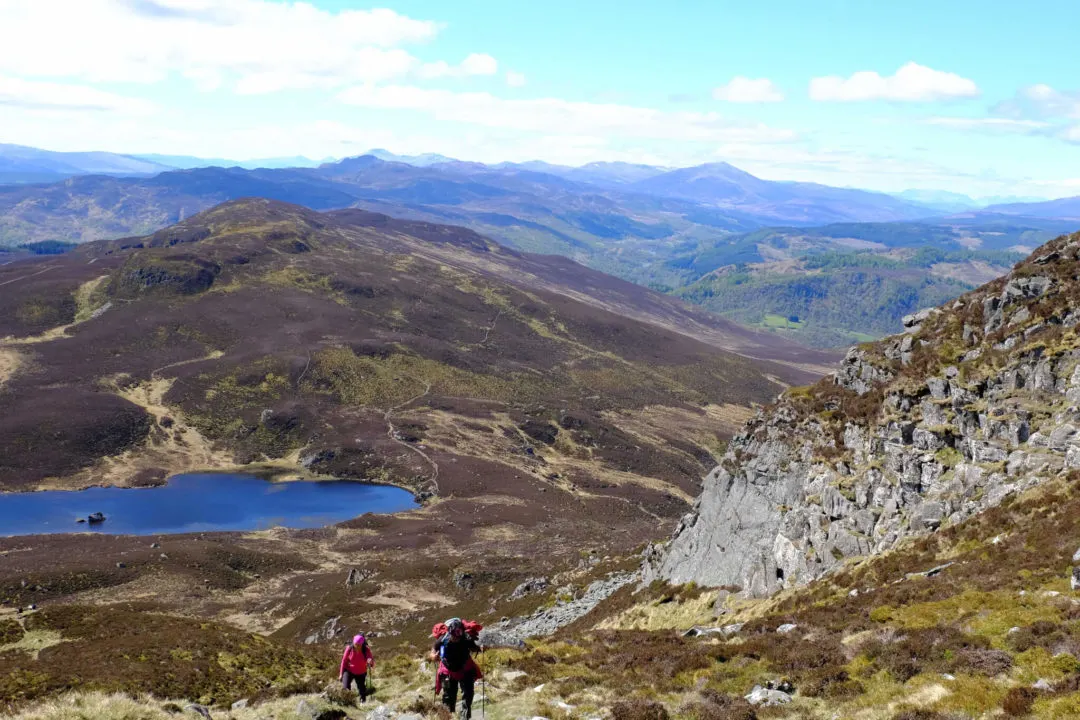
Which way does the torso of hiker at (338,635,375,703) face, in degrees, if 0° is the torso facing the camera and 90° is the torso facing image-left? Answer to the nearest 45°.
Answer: approximately 0°

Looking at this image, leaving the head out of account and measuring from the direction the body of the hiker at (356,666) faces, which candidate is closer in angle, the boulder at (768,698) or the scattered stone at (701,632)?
the boulder

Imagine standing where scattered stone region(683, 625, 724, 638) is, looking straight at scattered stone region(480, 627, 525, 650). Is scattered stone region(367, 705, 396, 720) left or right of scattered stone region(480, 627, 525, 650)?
left

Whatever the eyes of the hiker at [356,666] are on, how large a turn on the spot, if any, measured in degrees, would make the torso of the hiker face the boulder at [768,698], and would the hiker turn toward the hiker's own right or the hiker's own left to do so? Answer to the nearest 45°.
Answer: approximately 45° to the hiker's own left

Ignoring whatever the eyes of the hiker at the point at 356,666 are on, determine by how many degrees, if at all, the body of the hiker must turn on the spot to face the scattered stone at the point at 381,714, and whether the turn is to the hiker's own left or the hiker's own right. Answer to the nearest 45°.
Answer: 0° — they already face it

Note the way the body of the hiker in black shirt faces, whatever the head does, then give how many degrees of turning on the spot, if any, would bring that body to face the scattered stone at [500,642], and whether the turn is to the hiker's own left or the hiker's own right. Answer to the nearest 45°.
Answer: approximately 180°

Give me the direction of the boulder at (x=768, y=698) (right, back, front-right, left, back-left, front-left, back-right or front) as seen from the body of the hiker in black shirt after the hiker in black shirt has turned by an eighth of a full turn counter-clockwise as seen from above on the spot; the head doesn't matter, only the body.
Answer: front-left

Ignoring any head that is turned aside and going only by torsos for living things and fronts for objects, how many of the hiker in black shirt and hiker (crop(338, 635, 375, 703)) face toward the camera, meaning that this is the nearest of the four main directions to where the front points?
2
